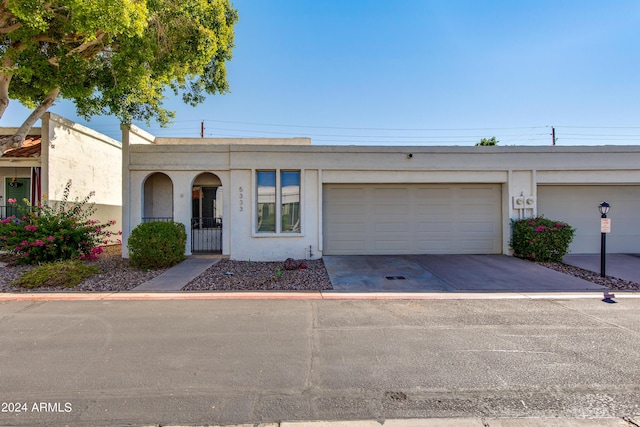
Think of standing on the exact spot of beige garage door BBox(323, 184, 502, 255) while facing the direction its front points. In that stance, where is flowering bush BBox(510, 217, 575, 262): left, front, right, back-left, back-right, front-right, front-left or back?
left

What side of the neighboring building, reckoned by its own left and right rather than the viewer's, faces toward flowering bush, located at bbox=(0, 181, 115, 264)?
front

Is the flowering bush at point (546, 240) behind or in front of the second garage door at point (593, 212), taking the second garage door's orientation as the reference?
in front

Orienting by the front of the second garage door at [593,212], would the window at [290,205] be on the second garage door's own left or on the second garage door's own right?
on the second garage door's own right

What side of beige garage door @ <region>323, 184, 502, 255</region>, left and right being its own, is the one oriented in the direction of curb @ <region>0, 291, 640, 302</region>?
front

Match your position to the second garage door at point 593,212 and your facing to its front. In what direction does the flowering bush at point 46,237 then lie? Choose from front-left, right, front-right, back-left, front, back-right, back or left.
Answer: front-right

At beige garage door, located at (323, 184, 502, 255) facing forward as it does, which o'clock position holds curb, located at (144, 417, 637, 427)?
The curb is roughly at 12 o'clock from the beige garage door.

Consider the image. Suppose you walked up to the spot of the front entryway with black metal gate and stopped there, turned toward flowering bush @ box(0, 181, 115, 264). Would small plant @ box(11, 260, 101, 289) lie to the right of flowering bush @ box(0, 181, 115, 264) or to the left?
left

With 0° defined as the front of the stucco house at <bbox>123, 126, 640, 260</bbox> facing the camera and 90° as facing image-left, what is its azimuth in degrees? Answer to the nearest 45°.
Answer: approximately 0°

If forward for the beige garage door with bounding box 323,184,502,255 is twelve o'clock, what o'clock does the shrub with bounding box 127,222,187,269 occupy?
The shrub is roughly at 2 o'clock from the beige garage door.
